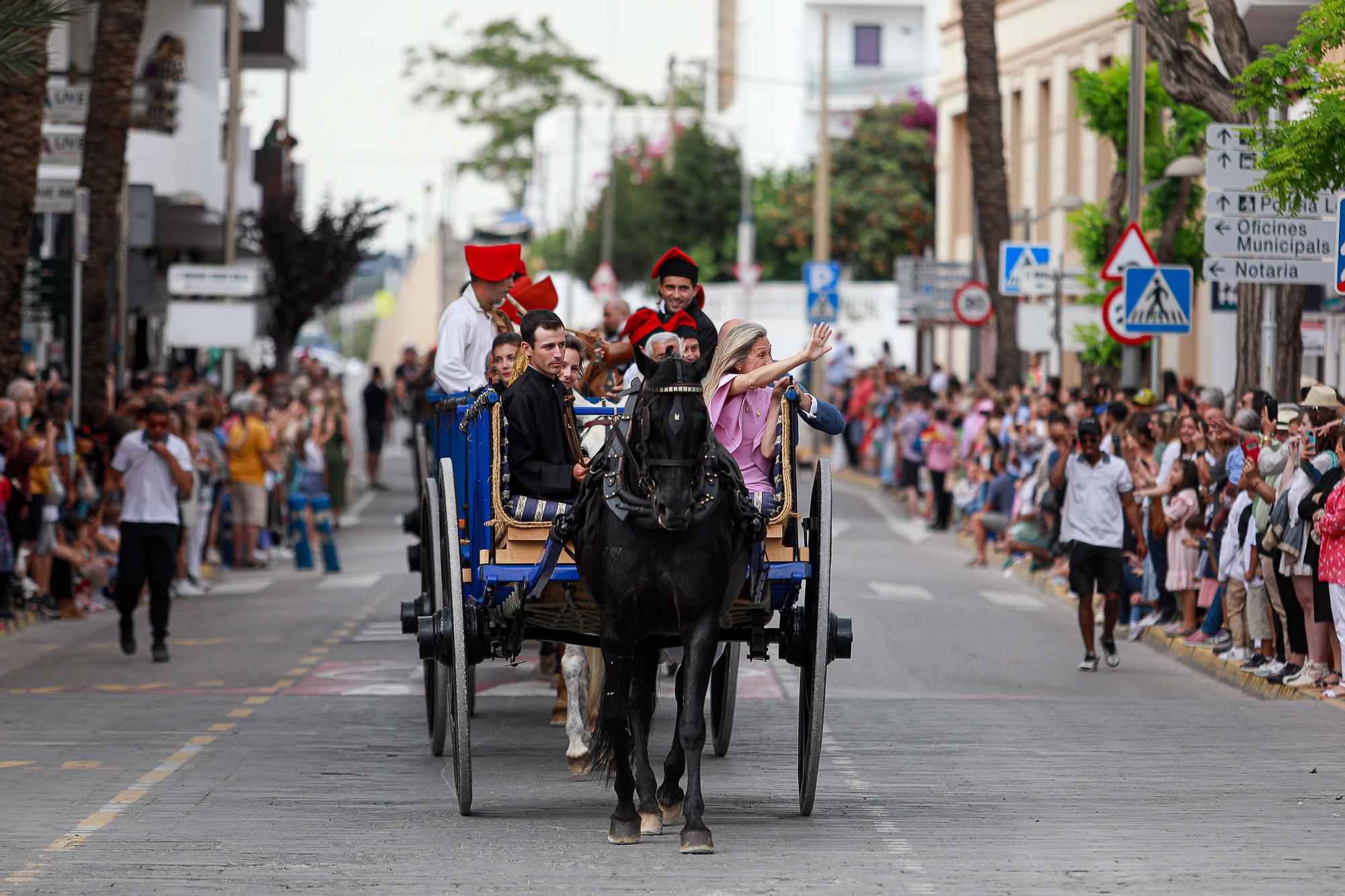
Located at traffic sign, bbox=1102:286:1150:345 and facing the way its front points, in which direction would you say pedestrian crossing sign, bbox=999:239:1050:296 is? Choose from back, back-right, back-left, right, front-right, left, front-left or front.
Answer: back

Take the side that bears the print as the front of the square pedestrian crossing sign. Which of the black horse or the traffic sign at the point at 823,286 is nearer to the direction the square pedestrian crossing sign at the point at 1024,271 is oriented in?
the black horse

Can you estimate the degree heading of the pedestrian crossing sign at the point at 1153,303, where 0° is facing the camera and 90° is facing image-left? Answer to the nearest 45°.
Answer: approximately 0°

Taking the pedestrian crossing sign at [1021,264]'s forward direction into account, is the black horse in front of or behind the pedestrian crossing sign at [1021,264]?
in front

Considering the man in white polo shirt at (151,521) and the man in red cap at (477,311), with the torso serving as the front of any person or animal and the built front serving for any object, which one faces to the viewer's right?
the man in red cap

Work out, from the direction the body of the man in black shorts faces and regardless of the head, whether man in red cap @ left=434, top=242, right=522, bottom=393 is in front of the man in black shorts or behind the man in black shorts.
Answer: in front
